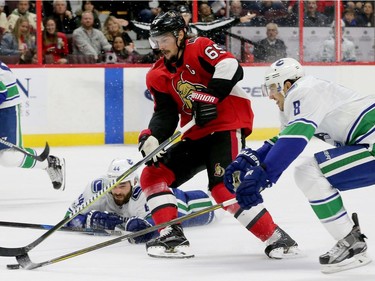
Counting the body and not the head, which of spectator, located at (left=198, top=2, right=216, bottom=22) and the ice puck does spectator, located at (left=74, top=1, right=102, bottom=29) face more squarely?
the ice puck

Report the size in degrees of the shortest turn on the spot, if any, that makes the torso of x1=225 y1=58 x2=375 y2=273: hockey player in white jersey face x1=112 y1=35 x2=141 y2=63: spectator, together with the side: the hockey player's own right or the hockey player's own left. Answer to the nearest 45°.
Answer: approximately 90° to the hockey player's own right

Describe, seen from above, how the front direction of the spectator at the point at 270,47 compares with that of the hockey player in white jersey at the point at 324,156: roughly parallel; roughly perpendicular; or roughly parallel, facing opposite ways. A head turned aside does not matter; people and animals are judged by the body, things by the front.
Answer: roughly perpendicular

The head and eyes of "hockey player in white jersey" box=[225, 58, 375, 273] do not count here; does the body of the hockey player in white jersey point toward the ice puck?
yes

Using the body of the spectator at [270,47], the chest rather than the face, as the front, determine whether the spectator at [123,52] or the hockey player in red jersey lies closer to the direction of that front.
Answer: the hockey player in red jersey

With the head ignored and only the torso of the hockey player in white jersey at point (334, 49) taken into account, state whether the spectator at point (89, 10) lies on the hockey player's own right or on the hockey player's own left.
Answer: on the hockey player's own right

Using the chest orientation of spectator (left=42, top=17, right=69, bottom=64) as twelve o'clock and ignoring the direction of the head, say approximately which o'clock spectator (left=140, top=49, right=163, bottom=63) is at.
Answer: spectator (left=140, top=49, right=163, bottom=63) is roughly at 9 o'clock from spectator (left=42, top=17, right=69, bottom=64).

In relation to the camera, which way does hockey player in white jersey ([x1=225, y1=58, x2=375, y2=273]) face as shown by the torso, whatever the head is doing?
to the viewer's left

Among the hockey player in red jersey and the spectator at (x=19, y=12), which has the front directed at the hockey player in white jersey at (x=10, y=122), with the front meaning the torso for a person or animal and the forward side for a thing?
the spectator

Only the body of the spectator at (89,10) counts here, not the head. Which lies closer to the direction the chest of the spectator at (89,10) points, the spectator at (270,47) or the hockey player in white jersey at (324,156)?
the hockey player in white jersey

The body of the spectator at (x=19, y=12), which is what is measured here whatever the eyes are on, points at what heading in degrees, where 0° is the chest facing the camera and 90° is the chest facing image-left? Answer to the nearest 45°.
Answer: approximately 0°
